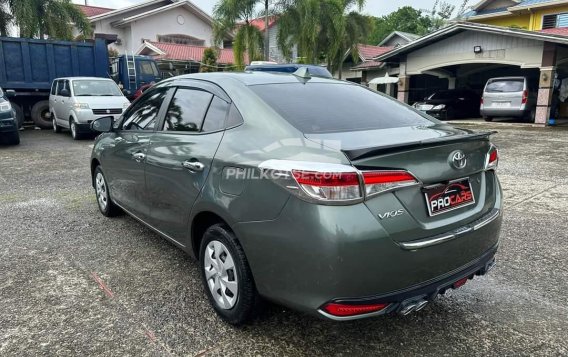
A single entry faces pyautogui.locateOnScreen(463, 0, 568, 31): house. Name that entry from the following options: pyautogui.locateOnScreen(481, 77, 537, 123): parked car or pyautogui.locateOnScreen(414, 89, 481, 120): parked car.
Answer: pyautogui.locateOnScreen(481, 77, 537, 123): parked car

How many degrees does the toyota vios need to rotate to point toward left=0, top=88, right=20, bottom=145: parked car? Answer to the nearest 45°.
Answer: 0° — it already faces it

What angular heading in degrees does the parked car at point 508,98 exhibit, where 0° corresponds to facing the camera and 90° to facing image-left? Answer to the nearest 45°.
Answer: approximately 180°

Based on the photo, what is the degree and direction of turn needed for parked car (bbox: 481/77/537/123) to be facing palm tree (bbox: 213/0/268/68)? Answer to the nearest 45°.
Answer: approximately 90° to its left

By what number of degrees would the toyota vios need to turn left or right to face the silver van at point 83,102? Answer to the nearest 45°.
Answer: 0° — it already faces it

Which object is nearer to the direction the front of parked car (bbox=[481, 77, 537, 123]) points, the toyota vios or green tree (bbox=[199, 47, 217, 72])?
the green tree

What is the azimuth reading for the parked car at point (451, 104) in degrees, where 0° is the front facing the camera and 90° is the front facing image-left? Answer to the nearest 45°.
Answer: approximately 45°

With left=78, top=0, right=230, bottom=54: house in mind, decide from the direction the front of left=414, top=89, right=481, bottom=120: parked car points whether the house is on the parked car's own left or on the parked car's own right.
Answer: on the parked car's own right

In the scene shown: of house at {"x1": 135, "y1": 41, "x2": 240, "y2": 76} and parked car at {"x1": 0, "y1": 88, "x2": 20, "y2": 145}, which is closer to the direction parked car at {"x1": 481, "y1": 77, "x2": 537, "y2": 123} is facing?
the house

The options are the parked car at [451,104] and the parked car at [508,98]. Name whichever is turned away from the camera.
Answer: the parked car at [508,98]

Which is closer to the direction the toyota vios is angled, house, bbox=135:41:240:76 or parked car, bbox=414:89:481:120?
the house

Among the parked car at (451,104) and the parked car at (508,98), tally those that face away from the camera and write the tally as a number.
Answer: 1

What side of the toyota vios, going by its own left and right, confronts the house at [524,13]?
right
